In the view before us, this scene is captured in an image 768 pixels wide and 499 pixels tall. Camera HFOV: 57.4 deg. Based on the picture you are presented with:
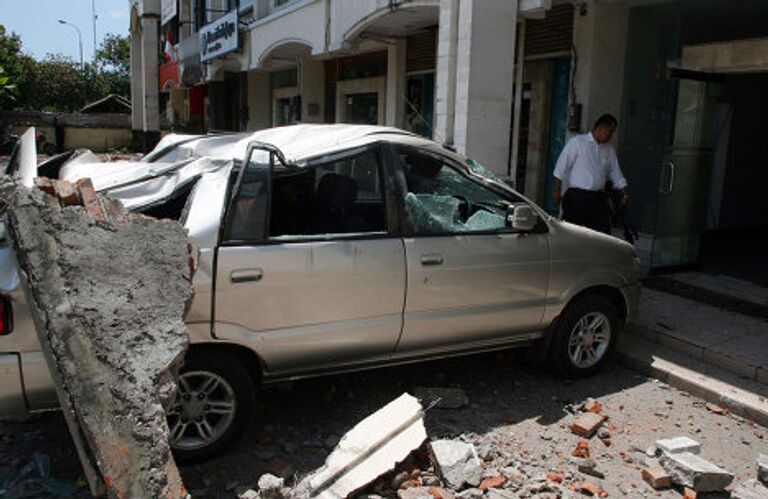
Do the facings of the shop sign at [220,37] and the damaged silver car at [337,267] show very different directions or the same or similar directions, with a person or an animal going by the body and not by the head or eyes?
very different directions

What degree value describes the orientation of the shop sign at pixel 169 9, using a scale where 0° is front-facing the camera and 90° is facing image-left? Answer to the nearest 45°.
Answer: approximately 45°

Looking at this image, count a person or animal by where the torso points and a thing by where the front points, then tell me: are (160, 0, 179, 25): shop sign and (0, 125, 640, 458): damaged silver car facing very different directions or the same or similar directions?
very different directions

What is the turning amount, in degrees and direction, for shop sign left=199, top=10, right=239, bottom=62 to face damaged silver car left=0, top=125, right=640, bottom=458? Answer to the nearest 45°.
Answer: approximately 45° to its left

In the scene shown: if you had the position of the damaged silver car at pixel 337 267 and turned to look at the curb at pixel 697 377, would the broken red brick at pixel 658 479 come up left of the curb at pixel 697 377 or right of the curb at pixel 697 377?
right

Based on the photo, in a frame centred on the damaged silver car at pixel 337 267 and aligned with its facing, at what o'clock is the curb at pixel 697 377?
The curb is roughly at 1 o'clock from the damaged silver car.

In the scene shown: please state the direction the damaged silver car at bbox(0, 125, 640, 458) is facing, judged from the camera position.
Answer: facing away from the viewer and to the right of the viewer
